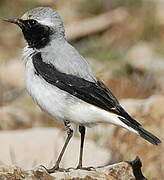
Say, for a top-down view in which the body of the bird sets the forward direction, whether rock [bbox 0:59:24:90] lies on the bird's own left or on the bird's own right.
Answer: on the bird's own right

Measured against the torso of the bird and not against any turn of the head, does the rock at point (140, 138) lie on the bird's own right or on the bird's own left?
on the bird's own right

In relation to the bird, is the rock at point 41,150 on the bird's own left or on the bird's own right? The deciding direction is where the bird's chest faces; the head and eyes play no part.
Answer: on the bird's own right

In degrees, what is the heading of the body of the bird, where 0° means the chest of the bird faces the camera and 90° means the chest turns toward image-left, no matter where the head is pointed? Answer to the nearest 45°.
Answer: approximately 90°

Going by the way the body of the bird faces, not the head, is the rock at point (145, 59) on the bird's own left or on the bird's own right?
on the bird's own right
